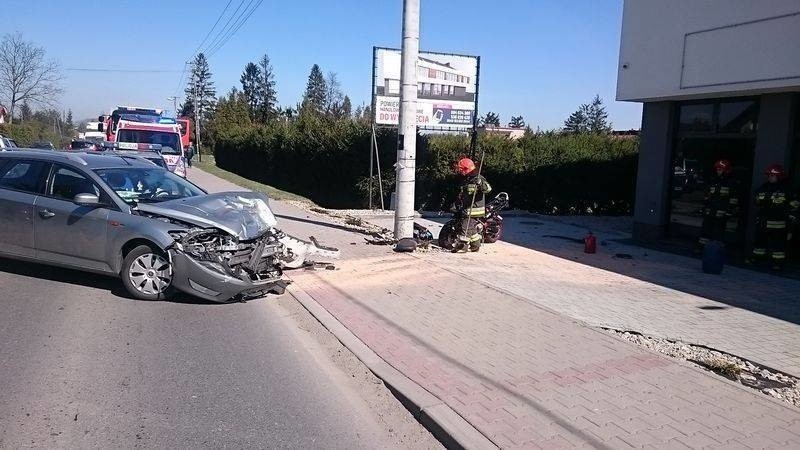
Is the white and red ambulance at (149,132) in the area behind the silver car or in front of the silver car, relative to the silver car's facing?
behind

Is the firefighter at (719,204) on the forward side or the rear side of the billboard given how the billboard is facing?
on the forward side

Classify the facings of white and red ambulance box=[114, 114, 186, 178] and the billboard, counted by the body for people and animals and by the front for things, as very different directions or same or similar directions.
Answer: same or similar directions

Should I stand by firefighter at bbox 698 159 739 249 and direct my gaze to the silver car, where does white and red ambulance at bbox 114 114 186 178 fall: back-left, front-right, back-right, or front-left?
front-right

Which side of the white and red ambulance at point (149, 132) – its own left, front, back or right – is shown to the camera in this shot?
front

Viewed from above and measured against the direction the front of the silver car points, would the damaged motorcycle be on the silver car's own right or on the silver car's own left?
on the silver car's own left

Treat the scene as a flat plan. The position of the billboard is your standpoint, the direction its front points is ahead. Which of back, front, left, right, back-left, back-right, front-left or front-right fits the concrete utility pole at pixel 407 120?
front

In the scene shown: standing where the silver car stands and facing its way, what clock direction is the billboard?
The billboard is roughly at 9 o'clock from the silver car.

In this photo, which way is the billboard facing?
toward the camera

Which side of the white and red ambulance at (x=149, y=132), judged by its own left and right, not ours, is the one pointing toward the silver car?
front

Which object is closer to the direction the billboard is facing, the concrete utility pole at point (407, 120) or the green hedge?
the concrete utility pole

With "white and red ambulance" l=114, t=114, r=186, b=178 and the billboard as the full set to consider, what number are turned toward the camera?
2

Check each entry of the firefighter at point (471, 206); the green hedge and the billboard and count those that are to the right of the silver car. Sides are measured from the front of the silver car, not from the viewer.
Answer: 0

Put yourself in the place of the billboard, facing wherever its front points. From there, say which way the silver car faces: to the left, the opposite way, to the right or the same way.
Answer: to the left

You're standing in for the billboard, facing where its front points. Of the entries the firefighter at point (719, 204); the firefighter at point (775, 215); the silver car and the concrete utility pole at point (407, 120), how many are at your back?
0

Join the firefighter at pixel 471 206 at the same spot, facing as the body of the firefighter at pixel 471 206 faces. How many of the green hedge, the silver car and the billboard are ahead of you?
1

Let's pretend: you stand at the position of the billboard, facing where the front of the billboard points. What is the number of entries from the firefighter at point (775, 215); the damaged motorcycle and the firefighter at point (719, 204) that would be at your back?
0

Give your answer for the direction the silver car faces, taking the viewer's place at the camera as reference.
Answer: facing the viewer and to the right of the viewer
